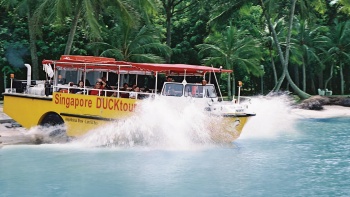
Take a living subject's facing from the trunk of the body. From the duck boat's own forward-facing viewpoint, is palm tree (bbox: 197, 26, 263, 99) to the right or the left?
on its left

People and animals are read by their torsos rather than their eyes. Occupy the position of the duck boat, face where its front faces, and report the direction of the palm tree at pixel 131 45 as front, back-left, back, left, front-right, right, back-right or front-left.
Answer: back-left

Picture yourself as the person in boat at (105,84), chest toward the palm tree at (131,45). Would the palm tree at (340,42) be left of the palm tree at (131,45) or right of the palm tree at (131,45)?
right

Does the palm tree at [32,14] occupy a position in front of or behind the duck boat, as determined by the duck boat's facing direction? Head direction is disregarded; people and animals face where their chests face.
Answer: behind

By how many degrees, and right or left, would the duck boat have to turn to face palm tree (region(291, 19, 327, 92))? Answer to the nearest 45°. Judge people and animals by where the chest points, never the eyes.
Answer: approximately 90° to its left

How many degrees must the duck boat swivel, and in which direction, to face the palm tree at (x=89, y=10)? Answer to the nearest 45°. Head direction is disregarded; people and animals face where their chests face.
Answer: approximately 135° to its left

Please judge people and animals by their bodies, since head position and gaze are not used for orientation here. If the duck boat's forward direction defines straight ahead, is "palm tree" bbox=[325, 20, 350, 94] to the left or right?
on its left

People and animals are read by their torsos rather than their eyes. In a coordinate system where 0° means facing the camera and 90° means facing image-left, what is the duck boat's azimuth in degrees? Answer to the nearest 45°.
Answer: approximately 315°

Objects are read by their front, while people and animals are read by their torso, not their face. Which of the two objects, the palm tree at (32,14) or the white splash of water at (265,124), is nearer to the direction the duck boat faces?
the white splash of water
